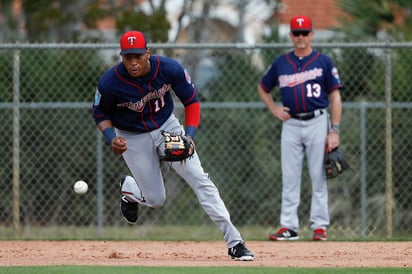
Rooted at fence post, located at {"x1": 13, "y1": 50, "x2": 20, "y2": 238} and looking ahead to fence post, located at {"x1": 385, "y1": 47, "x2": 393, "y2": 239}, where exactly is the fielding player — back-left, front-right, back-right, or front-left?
front-right

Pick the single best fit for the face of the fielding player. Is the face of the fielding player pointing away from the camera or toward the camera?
toward the camera

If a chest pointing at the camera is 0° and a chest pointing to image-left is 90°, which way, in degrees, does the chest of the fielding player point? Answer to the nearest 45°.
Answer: approximately 0°

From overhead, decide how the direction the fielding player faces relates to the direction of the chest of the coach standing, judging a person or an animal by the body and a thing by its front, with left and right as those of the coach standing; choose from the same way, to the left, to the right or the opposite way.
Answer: the same way

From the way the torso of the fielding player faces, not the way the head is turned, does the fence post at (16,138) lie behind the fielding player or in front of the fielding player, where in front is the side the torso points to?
behind

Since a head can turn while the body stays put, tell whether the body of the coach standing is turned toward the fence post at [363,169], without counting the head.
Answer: no

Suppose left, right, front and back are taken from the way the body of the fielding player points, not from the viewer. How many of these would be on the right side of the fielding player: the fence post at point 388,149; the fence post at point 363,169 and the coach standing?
0

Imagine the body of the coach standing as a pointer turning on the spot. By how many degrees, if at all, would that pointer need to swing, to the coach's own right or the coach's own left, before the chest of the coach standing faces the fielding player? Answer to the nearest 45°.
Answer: approximately 45° to the coach's own right

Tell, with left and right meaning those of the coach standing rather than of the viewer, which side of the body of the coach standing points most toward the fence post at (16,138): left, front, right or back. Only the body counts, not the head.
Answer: right

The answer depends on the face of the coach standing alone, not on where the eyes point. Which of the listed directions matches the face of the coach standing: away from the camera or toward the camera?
toward the camera

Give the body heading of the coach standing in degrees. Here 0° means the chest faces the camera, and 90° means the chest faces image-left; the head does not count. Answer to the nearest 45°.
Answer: approximately 0°

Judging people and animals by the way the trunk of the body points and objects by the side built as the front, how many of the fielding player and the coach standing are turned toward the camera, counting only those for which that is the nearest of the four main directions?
2

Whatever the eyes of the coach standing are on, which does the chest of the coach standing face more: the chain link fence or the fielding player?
the fielding player

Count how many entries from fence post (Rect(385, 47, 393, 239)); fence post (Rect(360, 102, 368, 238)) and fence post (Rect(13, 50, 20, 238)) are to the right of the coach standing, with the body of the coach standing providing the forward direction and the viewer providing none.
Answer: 1

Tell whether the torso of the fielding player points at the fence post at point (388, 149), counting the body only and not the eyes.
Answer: no

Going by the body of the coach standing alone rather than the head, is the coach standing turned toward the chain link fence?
no
